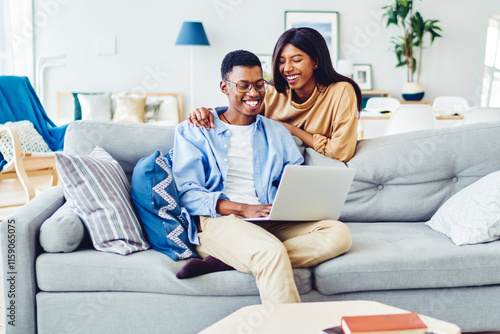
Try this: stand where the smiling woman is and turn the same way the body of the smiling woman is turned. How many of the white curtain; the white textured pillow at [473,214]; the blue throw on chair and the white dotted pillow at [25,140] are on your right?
3

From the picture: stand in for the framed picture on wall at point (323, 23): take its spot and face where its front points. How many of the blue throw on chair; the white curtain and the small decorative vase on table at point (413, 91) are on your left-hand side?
1

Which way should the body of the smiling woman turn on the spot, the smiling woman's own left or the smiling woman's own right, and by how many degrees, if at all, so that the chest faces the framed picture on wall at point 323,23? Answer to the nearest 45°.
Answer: approximately 135° to the smiling woman's own right

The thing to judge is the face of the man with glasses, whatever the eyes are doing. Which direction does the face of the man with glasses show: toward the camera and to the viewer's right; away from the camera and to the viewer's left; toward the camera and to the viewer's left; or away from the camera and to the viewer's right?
toward the camera and to the viewer's right

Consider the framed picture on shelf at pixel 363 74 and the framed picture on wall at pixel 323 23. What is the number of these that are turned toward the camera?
2

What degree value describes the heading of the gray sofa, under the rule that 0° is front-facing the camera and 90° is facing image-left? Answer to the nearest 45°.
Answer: approximately 0°

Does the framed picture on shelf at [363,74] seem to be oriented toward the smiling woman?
yes

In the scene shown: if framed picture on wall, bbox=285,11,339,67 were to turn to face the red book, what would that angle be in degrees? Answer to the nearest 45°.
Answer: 0° — it already faces it

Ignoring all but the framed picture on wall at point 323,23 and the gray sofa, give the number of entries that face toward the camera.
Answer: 2

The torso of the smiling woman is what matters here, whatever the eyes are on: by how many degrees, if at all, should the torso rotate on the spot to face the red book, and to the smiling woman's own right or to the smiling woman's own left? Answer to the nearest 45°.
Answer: approximately 45° to the smiling woman's own left
